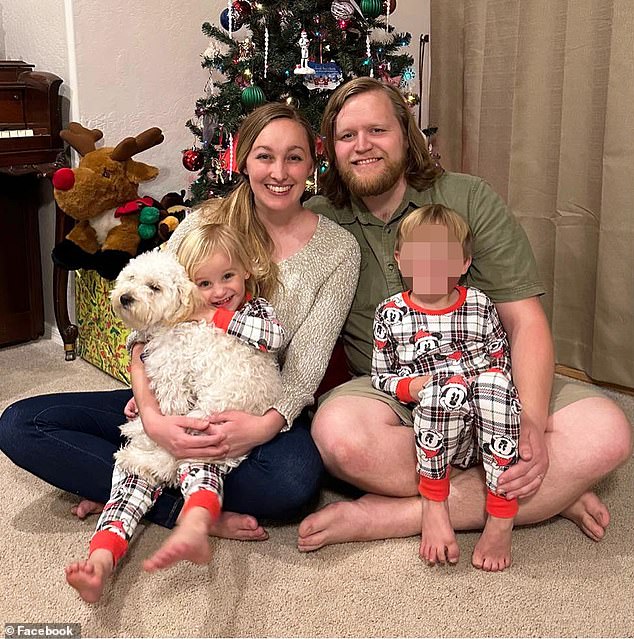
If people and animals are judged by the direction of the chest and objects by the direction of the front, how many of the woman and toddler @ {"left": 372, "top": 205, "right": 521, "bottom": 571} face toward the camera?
2

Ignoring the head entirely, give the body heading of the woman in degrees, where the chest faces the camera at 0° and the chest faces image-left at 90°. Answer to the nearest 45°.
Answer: approximately 0°

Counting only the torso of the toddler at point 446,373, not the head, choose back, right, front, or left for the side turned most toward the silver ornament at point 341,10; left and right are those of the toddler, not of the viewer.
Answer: back

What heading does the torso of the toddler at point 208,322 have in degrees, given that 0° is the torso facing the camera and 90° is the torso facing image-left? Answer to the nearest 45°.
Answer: approximately 45°

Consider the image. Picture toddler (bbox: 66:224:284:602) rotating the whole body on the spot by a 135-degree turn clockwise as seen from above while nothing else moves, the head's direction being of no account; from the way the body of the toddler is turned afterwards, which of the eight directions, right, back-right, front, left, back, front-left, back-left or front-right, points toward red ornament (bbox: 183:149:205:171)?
front

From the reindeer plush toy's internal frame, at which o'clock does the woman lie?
The woman is roughly at 10 o'clock from the reindeer plush toy.
